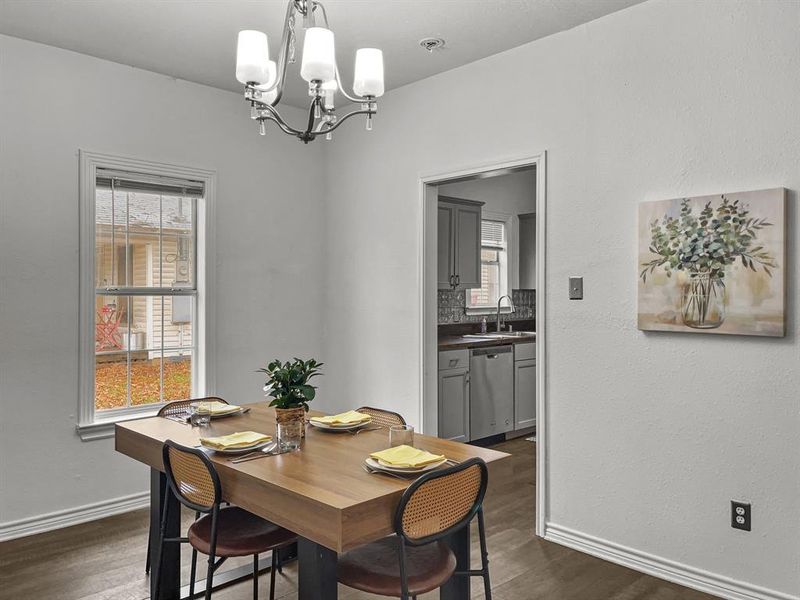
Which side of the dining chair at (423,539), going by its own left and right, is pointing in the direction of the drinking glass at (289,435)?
front

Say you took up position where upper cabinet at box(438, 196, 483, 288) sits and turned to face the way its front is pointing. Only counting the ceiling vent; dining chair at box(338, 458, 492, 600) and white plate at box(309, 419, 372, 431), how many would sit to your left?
0

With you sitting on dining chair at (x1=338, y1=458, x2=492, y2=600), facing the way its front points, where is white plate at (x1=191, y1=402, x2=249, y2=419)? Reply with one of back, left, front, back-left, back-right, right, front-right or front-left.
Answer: front

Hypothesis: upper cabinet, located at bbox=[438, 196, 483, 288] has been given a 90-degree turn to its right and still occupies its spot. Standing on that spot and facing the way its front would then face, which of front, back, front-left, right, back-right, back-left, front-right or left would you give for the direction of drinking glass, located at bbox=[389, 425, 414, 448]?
front-left

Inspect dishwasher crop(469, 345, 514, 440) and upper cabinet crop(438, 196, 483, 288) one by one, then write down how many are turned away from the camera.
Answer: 0

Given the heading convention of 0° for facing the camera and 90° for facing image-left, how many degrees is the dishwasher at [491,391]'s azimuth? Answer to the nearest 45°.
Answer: approximately 315°

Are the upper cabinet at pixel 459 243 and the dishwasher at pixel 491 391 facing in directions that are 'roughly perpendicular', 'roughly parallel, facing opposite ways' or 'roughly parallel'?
roughly parallel

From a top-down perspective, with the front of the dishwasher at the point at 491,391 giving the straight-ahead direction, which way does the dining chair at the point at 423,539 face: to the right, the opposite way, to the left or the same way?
the opposite way

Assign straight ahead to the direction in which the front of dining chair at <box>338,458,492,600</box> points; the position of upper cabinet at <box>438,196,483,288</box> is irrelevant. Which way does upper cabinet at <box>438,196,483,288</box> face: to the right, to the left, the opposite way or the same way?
the opposite way

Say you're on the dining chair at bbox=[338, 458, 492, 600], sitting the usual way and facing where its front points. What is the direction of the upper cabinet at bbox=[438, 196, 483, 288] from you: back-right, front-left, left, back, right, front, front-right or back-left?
front-right
